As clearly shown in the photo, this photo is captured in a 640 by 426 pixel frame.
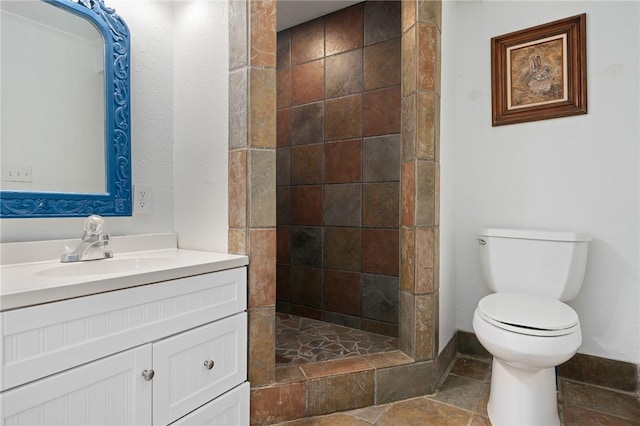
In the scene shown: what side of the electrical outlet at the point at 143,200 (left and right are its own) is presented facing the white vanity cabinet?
front

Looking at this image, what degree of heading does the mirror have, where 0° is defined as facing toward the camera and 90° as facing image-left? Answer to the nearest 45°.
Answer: approximately 0°

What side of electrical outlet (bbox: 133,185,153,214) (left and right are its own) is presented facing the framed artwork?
left

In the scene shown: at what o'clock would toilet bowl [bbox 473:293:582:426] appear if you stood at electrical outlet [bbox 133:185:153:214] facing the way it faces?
The toilet bowl is roughly at 10 o'clock from the electrical outlet.

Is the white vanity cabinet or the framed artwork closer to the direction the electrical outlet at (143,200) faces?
the white vanity cabinet

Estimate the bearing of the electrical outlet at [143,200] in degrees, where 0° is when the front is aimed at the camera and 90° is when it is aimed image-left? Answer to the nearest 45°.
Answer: approximately 0°

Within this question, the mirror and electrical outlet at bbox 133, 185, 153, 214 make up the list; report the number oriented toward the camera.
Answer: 2
